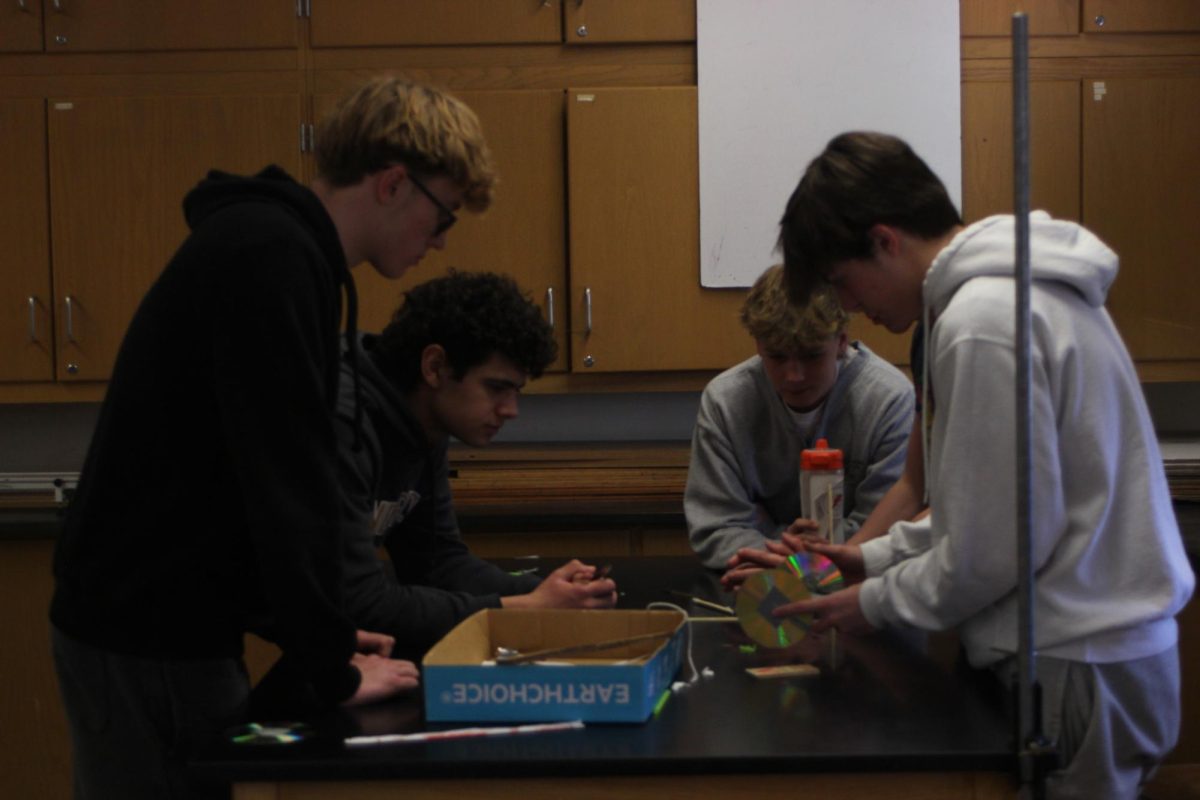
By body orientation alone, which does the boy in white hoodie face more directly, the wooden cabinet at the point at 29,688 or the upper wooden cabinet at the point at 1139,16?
the wooden cabinet

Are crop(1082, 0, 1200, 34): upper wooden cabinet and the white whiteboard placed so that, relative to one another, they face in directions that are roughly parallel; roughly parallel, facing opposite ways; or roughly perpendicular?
roughly parallel

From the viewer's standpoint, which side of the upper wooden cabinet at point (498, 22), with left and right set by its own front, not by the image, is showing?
front

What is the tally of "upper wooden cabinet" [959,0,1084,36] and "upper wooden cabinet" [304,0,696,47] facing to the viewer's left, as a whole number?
0

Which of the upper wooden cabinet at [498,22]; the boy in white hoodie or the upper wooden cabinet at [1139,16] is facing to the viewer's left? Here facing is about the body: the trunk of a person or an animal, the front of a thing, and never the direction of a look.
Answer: the boy in white hoodie

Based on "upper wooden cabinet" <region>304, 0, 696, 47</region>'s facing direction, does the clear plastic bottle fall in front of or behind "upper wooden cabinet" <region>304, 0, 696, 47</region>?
in front

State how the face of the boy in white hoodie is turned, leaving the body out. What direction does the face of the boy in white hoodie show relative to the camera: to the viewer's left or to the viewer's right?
to the viewer's left

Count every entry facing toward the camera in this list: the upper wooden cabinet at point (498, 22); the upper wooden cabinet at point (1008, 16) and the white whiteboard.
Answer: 3

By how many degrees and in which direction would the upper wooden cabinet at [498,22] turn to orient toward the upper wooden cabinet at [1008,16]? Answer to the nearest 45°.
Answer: approximately 90° to its left

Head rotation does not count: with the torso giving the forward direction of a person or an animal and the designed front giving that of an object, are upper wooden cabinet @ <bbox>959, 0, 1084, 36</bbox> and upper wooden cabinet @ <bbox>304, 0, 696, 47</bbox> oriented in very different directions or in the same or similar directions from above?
same or similar directions

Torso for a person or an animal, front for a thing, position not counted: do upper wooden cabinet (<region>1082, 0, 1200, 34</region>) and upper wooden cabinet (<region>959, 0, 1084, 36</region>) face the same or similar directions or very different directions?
same or similar directions

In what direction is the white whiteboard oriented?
toward the camera

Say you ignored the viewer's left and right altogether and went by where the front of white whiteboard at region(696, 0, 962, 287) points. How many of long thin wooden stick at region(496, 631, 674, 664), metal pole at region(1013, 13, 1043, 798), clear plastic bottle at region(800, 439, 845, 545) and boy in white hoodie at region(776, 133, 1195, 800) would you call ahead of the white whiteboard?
4

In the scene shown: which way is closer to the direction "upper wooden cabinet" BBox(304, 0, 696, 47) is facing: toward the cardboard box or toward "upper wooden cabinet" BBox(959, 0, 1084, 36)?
the cardboard box

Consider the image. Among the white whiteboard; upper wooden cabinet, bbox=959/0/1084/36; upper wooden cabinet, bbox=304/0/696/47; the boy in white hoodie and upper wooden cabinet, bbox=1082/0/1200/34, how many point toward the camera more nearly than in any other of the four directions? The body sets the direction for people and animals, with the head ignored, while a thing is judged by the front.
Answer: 4

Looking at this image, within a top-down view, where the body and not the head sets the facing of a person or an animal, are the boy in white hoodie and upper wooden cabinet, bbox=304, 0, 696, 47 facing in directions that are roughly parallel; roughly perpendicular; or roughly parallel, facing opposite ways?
roughly perpendicular

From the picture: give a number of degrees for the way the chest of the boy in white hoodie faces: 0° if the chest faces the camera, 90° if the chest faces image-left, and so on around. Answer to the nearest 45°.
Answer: approximately 90°
